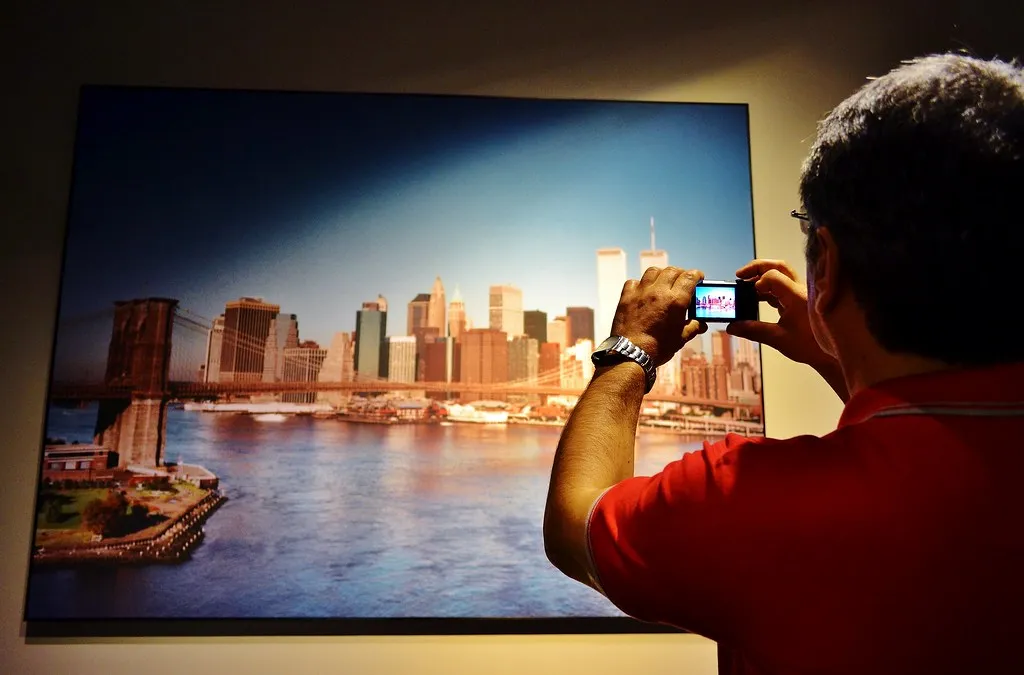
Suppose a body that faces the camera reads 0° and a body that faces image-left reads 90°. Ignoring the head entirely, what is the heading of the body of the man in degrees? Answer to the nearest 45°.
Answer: approximately 135°

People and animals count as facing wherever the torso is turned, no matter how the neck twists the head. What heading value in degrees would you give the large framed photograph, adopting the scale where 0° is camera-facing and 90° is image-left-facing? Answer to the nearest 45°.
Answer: approximately 0°

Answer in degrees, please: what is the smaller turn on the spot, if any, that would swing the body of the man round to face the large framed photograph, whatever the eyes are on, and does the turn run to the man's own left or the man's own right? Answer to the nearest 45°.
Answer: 0° — they already face it

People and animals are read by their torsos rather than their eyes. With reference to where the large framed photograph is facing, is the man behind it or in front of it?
in front

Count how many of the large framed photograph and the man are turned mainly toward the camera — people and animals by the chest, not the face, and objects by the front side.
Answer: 1

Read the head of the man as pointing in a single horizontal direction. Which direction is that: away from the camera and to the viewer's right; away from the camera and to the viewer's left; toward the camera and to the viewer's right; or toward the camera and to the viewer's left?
away from the camera and to the viewer's left

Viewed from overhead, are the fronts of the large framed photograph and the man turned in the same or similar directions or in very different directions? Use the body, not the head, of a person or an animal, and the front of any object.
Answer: very different directions
